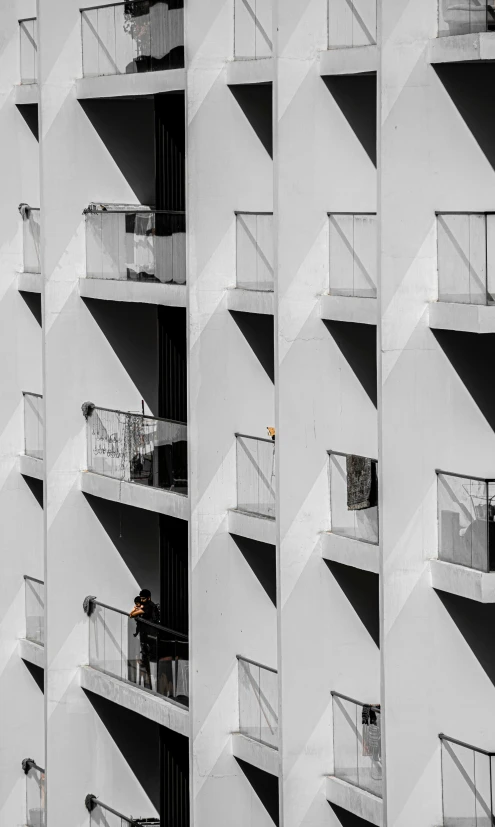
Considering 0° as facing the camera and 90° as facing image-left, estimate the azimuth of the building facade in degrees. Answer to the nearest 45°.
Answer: approximately 45°
